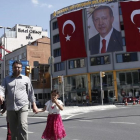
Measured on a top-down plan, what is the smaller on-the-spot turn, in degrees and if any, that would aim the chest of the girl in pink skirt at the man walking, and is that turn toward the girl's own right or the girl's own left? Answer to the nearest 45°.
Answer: approximately 45° to the girl's own right

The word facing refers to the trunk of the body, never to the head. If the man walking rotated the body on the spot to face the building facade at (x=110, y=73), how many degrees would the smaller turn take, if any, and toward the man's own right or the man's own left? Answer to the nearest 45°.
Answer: approximately 135° to the man's own left

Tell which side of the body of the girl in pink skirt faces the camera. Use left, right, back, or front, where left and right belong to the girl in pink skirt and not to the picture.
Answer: front

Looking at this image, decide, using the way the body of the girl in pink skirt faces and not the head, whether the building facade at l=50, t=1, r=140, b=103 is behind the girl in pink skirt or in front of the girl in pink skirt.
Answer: behind

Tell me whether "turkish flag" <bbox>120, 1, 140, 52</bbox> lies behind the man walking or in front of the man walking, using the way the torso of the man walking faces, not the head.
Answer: behind

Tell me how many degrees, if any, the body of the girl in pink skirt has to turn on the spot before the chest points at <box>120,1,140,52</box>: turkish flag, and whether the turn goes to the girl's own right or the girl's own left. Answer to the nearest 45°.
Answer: approximately 180°

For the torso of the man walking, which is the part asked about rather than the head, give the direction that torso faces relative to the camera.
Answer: toward the camera

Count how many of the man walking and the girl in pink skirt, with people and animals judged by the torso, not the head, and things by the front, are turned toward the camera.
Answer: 2

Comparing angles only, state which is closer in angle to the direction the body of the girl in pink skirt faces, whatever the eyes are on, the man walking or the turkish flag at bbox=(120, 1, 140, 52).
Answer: the man walking
